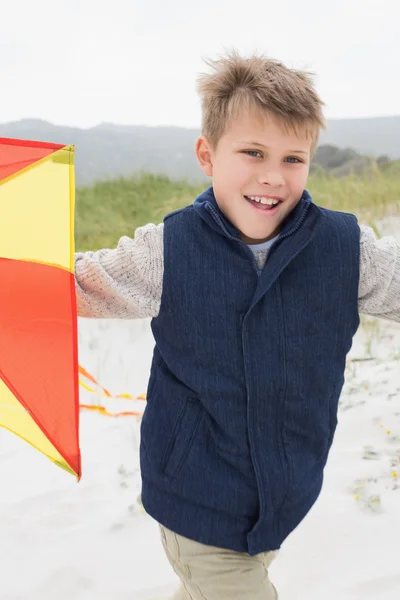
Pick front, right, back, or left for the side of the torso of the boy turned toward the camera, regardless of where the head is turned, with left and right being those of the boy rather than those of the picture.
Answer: front

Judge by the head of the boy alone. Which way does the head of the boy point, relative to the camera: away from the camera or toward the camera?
toward the camera
